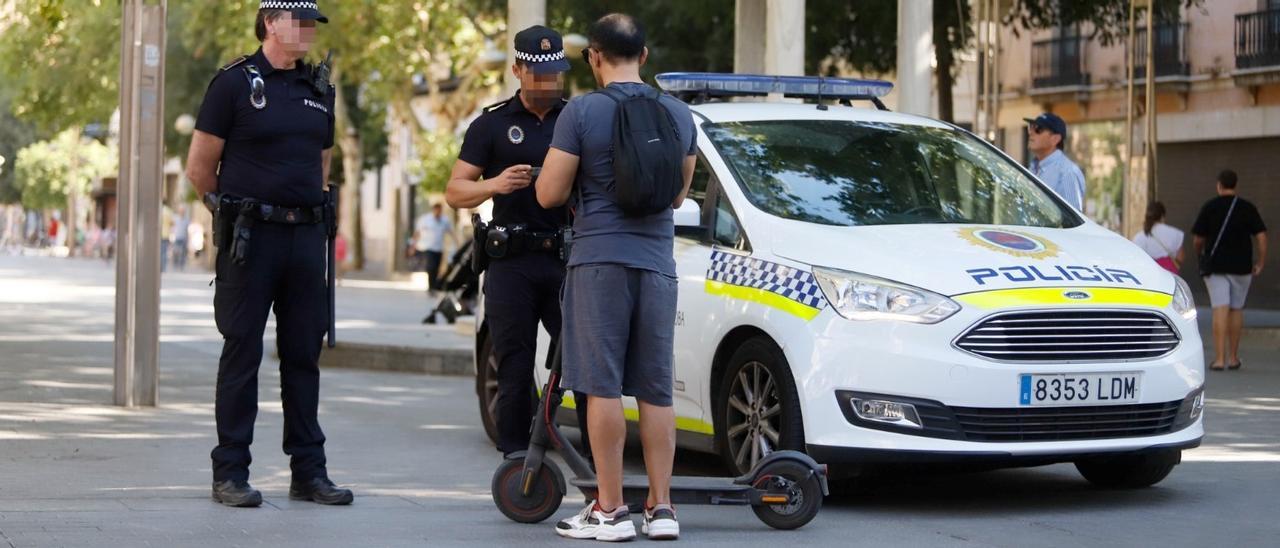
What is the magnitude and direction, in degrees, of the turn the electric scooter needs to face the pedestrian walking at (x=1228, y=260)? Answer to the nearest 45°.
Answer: approximately 135° to its right

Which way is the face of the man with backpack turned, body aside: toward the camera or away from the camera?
away from the camera

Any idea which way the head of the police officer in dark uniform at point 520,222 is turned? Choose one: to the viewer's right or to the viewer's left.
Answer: to the viewer's right

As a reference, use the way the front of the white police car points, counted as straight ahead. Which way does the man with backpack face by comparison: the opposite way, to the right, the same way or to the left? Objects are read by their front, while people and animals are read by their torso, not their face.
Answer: the opposite way

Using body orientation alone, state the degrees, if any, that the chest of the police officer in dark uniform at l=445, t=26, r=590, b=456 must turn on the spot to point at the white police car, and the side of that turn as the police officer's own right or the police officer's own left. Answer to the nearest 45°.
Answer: approximately 45° to the police officer's own left

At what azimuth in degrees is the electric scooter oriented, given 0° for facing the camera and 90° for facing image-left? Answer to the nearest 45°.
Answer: approximately 90°

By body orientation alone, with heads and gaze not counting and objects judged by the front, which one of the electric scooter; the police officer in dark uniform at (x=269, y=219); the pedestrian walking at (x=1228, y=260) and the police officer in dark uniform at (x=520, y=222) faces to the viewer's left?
the electric scooter

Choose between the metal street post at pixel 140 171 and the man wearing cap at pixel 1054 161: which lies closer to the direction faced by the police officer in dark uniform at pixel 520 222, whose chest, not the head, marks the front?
the man wearing cap
